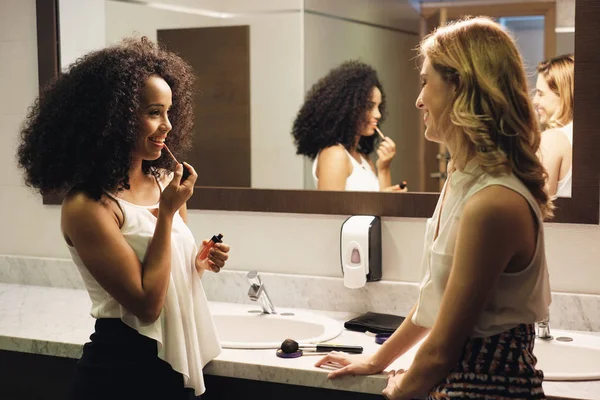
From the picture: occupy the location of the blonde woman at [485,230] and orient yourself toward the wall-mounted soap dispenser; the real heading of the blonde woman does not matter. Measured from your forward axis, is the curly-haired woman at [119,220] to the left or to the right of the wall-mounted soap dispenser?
left

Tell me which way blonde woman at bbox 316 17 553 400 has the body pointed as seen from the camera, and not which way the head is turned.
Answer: to the viewer's left

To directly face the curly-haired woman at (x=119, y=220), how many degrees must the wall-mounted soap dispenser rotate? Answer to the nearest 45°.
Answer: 0° — it already faces them

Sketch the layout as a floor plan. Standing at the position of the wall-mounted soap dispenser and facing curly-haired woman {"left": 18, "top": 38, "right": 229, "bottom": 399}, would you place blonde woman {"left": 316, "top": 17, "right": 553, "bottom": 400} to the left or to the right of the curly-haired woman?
left

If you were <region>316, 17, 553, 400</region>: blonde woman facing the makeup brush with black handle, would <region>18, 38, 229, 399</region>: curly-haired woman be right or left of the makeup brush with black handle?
left

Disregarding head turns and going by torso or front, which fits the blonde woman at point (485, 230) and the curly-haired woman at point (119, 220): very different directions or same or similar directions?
very different directions

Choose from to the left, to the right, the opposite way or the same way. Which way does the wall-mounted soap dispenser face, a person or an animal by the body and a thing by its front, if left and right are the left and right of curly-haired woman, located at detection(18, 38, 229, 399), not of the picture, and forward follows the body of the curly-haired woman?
to the right

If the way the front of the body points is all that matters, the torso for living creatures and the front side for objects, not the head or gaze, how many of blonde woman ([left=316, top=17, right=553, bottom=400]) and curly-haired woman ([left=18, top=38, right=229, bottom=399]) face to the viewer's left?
1

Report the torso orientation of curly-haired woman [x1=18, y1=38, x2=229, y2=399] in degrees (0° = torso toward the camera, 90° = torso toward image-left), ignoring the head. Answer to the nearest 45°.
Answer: approximately 315°

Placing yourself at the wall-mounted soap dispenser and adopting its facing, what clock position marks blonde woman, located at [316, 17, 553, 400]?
The blonde woman is roughly at 10 o'clock from the wall-mounted soap dispenser.

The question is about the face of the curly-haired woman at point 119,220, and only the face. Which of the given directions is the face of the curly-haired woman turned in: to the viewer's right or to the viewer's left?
to the viewer's right
